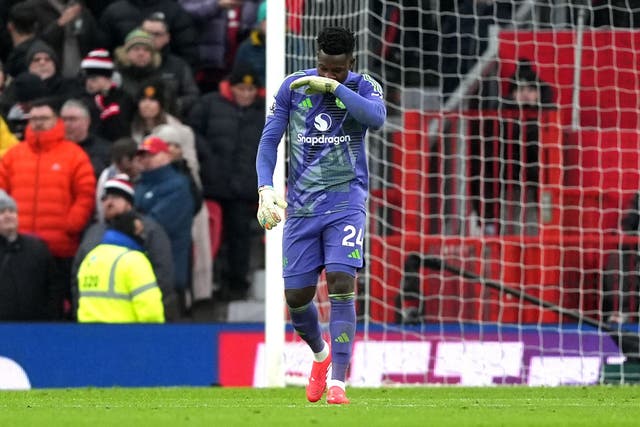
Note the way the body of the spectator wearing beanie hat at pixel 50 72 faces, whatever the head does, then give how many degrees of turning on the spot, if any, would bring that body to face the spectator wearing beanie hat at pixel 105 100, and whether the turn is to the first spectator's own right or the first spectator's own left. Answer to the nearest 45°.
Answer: approximately 90° to the first spectator's own left

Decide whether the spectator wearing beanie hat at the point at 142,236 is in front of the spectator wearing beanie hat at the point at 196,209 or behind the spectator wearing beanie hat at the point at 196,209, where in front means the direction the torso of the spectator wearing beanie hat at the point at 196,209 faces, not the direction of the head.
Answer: in front

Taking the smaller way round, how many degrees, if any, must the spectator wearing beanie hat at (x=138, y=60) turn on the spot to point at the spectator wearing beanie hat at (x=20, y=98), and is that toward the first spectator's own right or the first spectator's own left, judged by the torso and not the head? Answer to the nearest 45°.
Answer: approximately 90° to the first spectator's own right

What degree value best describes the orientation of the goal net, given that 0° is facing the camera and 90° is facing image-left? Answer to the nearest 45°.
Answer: approximately 0°
